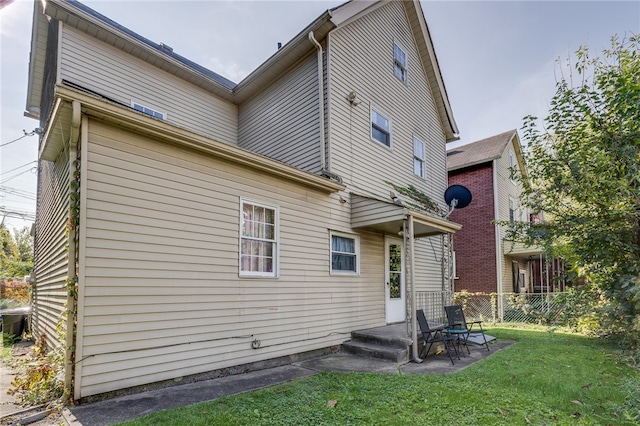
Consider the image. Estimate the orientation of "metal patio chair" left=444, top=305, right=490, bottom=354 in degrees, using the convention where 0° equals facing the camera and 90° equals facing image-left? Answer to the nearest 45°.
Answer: approximately 315°

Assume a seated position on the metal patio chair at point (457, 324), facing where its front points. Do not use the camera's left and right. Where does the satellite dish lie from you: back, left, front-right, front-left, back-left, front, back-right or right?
back-left

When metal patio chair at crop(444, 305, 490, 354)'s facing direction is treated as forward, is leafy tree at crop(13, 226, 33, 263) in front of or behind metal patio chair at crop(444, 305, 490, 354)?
behind

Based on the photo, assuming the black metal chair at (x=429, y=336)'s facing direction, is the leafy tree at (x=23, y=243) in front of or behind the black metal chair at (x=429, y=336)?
behind

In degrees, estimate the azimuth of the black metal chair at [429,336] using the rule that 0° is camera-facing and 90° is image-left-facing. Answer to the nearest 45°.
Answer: approximately 315°
